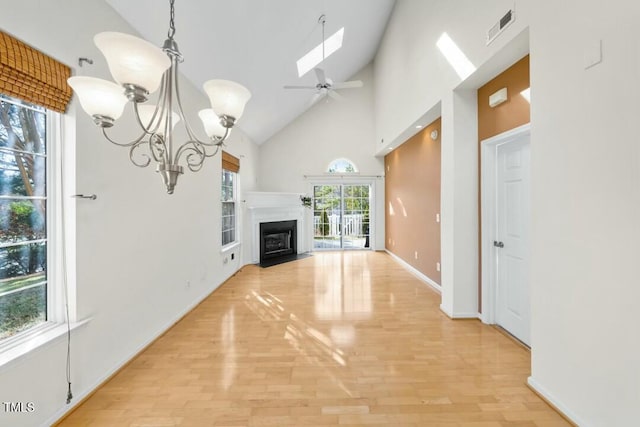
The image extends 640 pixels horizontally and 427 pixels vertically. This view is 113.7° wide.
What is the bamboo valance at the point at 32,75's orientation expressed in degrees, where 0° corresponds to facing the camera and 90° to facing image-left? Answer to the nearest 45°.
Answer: approximately 315°

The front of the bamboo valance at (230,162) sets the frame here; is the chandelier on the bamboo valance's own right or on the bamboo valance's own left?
on the bamboo valance's own right

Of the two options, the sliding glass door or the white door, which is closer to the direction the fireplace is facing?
the white door

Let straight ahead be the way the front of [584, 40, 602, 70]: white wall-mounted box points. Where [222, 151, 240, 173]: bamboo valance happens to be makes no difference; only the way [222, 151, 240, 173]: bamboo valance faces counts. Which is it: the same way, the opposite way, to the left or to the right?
the opposite way

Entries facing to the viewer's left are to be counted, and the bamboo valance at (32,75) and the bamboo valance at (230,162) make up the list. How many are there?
0

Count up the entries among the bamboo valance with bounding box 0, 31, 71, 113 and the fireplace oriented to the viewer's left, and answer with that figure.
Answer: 0

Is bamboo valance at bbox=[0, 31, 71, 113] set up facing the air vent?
yes

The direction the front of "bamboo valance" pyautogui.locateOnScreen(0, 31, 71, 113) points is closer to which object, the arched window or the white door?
the white door

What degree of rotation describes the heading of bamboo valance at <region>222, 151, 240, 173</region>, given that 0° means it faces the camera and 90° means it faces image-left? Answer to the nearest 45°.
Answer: approximately 315°

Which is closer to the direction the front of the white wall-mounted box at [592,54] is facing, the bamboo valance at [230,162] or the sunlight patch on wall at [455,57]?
the bamboo valance
